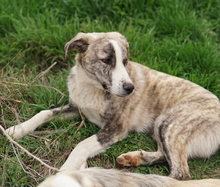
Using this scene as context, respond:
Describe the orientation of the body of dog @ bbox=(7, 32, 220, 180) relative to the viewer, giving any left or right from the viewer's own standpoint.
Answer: facing the viewer and to the left of the viewer
